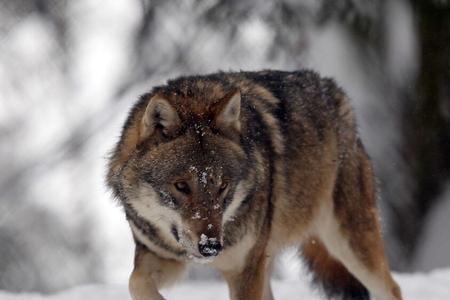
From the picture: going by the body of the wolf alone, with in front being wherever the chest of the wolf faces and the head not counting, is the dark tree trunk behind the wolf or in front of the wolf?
behind

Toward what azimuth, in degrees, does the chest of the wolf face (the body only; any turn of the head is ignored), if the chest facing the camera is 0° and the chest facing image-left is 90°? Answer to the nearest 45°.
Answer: approximately 45°
